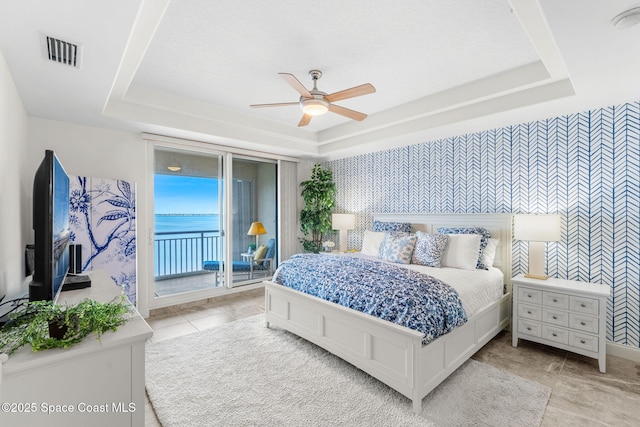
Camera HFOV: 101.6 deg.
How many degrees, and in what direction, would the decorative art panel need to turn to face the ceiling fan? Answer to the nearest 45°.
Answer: approximately 45° to its left

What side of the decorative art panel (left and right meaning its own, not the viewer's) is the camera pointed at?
front

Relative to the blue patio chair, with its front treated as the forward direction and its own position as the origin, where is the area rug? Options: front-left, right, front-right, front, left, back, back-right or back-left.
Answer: left

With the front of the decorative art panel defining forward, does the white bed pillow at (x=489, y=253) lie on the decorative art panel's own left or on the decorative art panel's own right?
on the decorative art panel's own left

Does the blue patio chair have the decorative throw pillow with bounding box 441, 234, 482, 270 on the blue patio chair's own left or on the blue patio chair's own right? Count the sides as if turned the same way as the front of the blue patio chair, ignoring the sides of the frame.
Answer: on the blue patio chair's own left

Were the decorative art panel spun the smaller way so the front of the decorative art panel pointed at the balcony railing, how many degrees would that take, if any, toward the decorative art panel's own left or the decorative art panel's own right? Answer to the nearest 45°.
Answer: approximately 135° to the decorative art panel's own left

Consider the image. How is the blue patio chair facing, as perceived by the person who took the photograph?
facing to the left of the viewer

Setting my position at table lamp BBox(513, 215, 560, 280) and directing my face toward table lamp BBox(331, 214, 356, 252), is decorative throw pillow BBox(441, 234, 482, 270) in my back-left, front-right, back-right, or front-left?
front-left

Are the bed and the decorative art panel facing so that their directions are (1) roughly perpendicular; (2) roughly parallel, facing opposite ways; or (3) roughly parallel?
roughly perpendicular

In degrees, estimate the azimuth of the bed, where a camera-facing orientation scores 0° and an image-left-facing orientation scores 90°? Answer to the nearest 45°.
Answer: approximately 45°

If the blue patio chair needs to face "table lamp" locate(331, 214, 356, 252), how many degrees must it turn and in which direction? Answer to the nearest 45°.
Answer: approximately 180°

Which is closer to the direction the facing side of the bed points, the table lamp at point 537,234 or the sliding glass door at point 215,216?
the sliding glass door

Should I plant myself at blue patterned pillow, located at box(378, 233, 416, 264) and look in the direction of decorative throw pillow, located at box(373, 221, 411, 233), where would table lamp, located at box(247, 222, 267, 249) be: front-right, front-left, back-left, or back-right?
front-left

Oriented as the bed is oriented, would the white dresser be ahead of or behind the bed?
ahead
